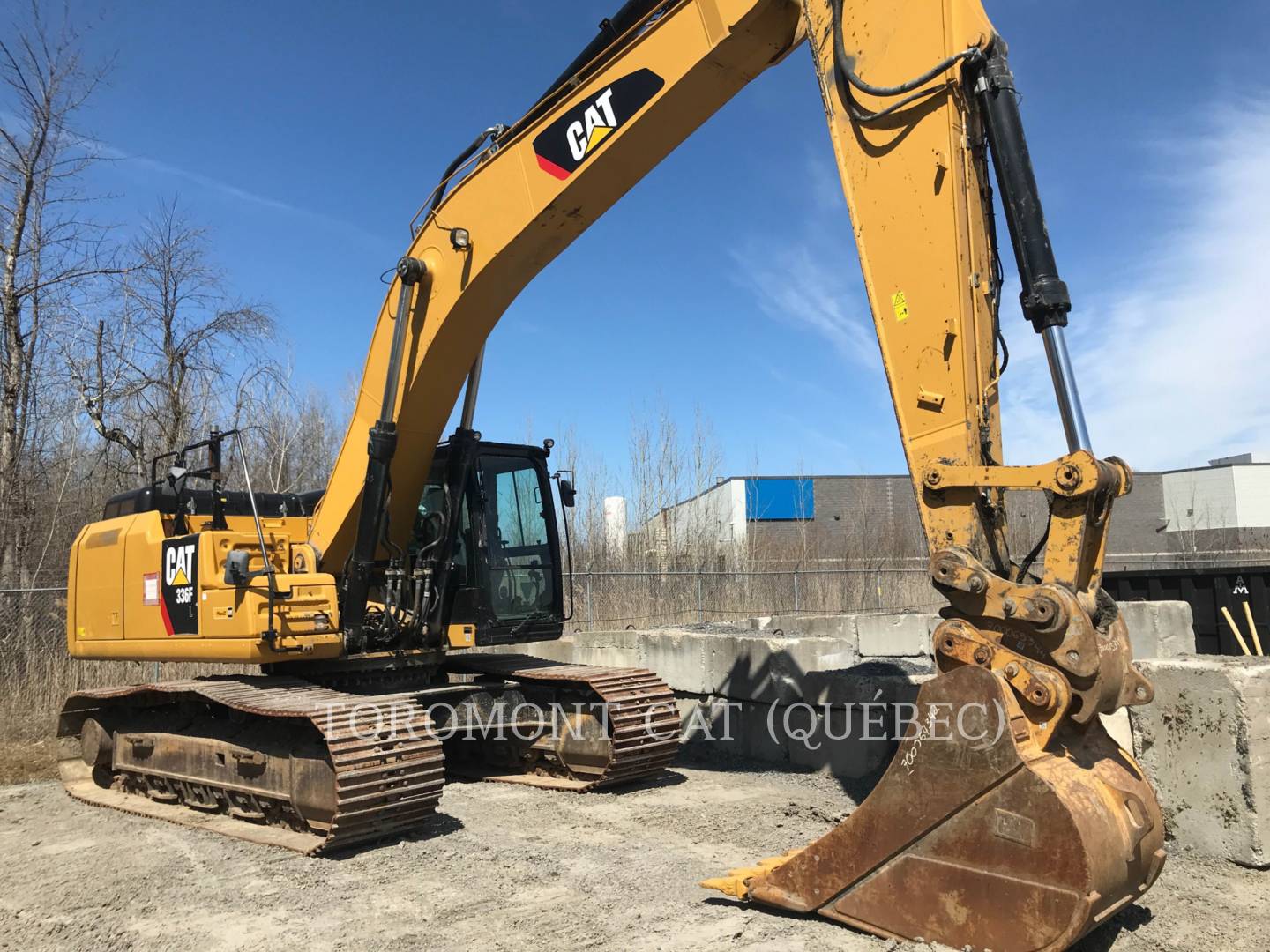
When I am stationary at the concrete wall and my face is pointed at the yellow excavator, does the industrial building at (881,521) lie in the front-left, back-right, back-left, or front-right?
back-right

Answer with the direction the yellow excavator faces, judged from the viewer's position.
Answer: facing the viewer and to the right of the viewer

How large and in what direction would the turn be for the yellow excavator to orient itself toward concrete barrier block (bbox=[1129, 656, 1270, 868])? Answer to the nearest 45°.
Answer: approximately 45° to its left

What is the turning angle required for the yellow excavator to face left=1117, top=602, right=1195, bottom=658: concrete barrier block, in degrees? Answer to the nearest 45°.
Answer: approximately 90° to its left

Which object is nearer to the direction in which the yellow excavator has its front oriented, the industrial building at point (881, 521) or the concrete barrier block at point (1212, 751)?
the concrete barrier block
